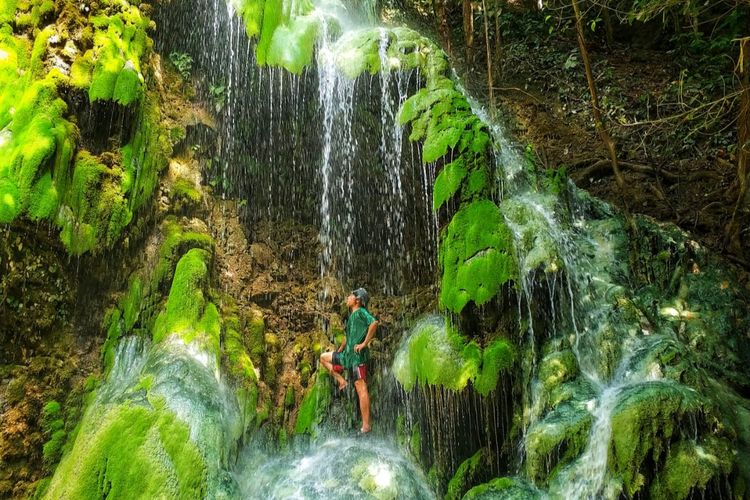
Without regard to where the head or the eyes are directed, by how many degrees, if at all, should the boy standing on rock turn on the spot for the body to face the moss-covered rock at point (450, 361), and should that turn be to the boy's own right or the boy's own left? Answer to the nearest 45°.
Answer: approximately 135° to the boy's own left

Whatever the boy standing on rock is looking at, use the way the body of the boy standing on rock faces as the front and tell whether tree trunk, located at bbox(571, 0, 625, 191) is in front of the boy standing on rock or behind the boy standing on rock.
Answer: behind
